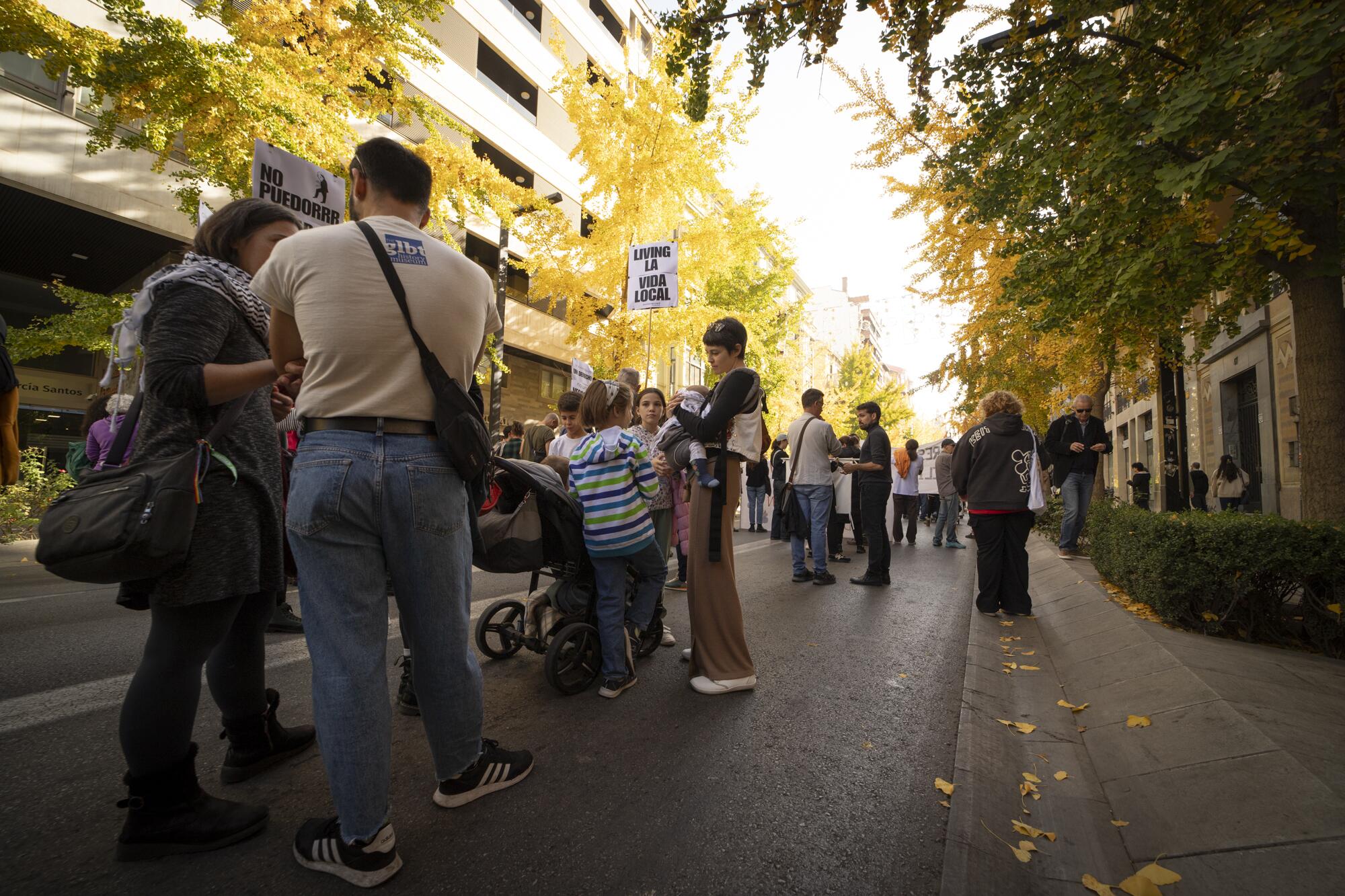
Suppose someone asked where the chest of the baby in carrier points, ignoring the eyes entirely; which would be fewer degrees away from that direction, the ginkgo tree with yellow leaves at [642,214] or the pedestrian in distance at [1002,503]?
the pedestrian in distance

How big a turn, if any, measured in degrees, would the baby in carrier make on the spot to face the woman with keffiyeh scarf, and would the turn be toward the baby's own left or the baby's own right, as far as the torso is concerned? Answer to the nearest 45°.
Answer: approximately 135° to the baby's own right

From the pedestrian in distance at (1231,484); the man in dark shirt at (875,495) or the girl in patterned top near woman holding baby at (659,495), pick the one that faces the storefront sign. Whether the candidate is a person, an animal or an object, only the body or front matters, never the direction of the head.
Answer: the man in dark shirt

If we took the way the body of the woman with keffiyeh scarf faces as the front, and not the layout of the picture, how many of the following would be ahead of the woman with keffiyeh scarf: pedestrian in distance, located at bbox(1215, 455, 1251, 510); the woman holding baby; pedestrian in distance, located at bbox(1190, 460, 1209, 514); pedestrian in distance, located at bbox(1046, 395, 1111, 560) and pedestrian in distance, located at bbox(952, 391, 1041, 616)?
5

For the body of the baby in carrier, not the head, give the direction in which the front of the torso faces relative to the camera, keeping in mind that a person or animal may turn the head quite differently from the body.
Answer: to the viewer's right

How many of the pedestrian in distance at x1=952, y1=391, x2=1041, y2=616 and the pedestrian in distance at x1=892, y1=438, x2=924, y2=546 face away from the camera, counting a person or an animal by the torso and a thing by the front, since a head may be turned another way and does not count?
2

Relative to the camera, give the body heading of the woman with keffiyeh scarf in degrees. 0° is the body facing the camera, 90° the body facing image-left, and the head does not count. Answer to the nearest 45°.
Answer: approximately 270°

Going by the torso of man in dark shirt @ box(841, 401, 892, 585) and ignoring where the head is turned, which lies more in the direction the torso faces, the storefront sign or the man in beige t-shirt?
the storefront sign

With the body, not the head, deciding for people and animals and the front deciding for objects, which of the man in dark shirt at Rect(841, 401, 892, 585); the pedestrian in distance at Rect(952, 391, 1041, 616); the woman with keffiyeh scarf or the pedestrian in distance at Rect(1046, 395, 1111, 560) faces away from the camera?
the pedestrian in distance at Rect(952, 391, 1041, 616)

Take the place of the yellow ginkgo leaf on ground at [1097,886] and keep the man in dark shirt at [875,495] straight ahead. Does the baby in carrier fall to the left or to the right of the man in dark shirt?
left

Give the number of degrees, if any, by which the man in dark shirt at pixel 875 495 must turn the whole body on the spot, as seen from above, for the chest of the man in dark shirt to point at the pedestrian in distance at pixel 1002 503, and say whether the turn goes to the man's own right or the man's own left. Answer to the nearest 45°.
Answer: approximately 135° to the man's own left

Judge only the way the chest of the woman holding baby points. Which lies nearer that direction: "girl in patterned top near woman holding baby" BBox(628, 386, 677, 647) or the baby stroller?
the baby stroller

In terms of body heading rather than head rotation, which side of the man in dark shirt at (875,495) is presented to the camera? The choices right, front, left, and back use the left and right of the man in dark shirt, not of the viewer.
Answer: left

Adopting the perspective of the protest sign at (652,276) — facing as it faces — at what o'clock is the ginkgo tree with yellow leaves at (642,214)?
The ginkgo tree with yellow leaves is roughly at 6 o'clock from the protest sign.

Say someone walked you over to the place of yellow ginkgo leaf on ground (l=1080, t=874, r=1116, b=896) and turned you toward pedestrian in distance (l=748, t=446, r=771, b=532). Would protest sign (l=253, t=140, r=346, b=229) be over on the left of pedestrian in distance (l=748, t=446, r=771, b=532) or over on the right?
left
